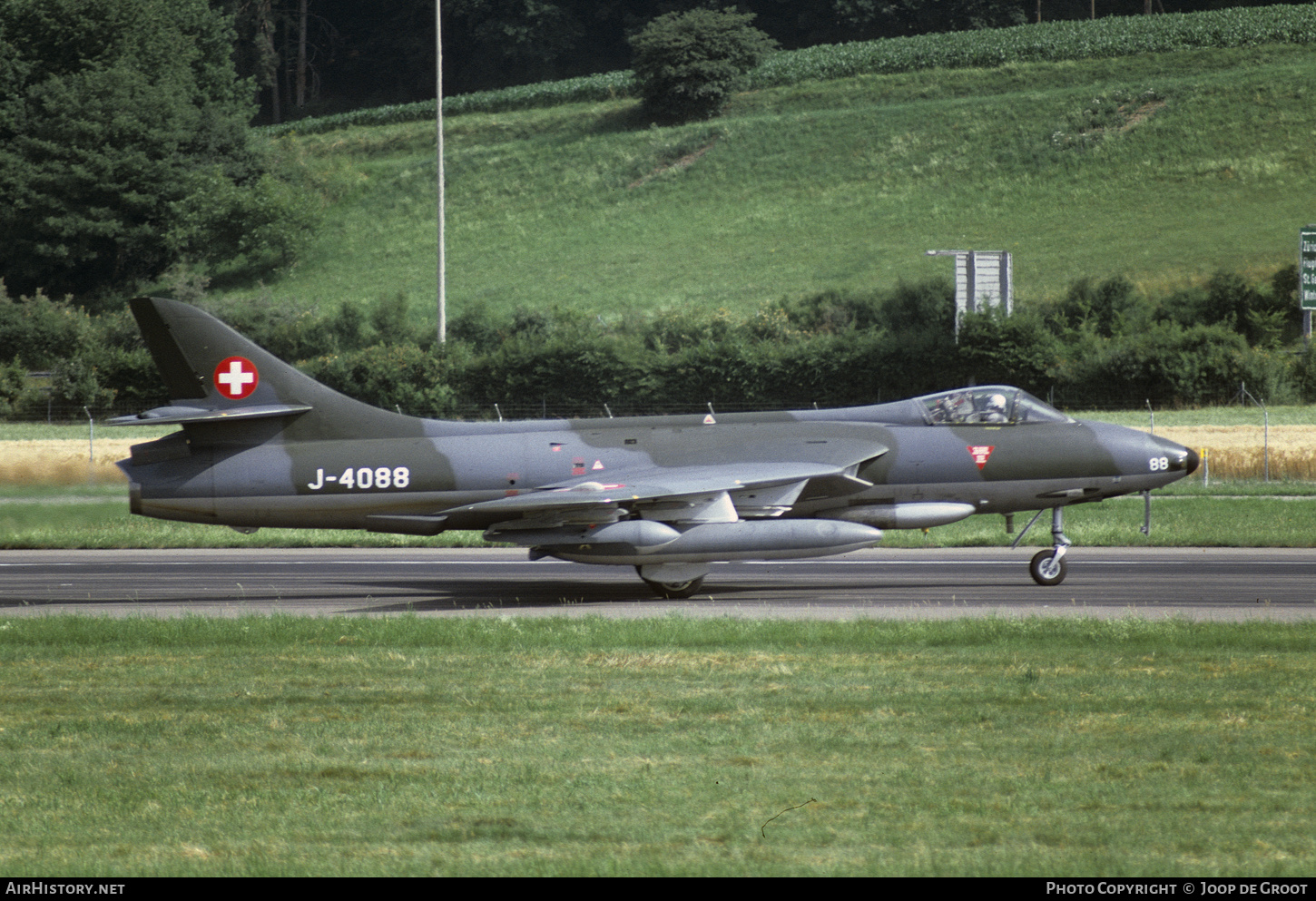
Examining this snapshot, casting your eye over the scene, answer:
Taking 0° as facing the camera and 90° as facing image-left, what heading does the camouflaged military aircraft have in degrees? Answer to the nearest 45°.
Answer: approximately 270°
